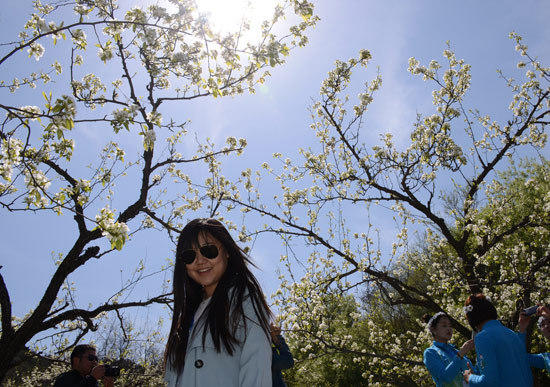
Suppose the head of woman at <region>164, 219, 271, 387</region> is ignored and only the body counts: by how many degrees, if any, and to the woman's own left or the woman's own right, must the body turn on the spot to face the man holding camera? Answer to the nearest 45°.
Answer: approximately 90° to the woman's own right

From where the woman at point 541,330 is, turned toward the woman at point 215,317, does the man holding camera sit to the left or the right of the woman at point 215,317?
right

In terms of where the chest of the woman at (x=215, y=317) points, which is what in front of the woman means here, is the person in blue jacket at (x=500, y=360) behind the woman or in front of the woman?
behind

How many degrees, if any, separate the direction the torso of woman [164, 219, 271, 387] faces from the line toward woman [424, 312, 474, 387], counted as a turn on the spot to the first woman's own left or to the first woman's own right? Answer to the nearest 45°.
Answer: approximately 180°

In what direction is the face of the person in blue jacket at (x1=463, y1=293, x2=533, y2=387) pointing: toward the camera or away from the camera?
away from the camera

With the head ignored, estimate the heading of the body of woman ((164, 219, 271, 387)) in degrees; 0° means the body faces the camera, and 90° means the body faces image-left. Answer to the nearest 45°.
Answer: approximately 45°

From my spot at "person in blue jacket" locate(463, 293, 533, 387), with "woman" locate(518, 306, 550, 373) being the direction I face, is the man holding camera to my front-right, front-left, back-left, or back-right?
back-left

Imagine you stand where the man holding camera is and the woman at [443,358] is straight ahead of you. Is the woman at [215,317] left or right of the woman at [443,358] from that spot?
right

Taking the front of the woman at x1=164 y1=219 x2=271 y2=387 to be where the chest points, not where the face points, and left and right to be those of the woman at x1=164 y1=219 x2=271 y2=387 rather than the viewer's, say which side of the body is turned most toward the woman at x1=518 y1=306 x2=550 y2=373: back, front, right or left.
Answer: back
